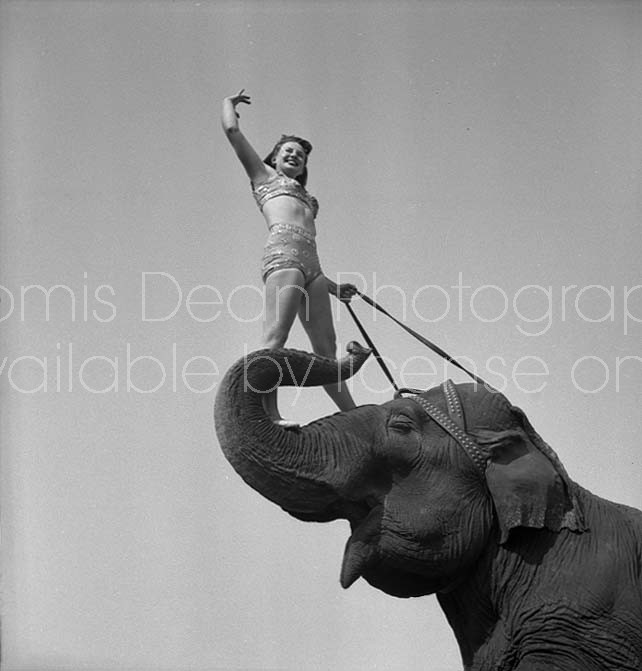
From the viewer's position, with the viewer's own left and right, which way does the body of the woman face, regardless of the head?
facing the viewer and to the right of the viewer

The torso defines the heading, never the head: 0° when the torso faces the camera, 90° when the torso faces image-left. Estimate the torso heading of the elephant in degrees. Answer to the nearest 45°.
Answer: approximately 90°
